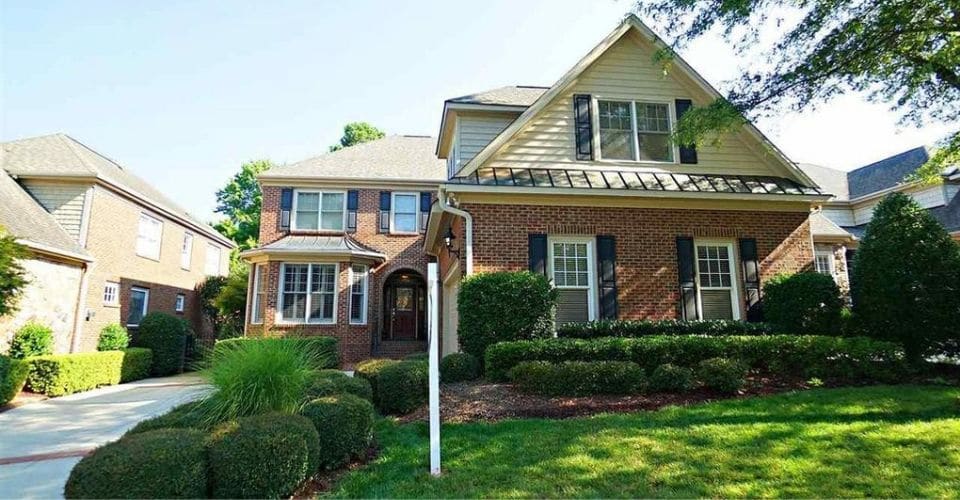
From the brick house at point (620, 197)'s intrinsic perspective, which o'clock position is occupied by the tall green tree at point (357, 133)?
The tall green tree is roughly at 5 o'clock from the brick house.

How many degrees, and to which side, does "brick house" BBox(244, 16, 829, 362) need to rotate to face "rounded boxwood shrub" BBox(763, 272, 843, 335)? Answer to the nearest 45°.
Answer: approximately 90° to its left

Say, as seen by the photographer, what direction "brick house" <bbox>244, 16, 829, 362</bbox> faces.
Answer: facing the viewer

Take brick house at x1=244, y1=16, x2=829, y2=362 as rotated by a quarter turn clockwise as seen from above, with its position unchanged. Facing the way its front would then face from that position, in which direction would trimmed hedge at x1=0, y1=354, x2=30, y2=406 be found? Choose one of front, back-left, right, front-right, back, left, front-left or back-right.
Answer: front

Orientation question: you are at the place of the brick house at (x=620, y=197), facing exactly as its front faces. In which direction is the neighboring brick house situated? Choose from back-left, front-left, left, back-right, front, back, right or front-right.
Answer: right

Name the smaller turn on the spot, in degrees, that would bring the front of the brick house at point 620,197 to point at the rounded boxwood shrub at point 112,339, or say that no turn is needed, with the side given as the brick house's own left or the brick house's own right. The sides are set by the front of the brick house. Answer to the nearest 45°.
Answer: approximately 90° to the brick house's own right

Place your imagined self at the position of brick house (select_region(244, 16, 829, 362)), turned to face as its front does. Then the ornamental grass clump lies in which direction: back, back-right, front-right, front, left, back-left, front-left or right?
front-right

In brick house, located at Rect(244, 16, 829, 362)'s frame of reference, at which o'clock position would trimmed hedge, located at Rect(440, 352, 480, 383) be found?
The trimmed hedge is roughly at 2 o'clock from the brick house.

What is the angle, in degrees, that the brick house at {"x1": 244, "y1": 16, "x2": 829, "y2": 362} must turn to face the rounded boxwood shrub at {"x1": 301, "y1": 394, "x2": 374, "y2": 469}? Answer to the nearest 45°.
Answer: approximately 45° to its right

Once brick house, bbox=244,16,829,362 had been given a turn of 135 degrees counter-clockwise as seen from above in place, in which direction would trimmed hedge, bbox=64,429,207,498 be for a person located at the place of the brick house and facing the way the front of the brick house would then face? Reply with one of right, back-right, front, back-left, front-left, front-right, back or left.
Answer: back

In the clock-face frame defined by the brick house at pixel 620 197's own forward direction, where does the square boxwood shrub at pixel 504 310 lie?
The square boxwood shrub is roughly at 2 o'clock from the brick house.

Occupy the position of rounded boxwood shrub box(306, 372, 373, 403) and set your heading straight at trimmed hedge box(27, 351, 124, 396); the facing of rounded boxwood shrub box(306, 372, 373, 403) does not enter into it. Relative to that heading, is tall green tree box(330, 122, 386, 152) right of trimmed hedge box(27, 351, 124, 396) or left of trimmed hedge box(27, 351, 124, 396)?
right

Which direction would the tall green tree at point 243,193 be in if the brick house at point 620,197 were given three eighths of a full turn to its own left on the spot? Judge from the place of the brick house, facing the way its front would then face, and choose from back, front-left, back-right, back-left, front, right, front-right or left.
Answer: left

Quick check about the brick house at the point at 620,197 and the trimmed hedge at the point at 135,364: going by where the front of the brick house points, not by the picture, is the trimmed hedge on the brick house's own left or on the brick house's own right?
on the brick house's own right
